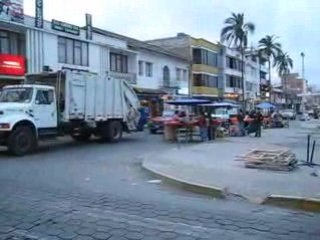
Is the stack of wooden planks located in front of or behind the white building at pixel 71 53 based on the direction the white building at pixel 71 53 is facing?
in front

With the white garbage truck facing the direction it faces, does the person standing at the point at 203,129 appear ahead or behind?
behind

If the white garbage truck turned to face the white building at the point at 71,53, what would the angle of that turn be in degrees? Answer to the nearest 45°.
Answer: approximately 135° to its right

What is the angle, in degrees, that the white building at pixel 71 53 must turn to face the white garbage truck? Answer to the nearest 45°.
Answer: approximately 45° to its right

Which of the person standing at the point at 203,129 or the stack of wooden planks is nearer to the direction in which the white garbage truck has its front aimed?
the stack of wooden planks

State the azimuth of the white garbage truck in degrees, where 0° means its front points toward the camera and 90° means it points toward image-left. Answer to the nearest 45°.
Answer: approximately 45°

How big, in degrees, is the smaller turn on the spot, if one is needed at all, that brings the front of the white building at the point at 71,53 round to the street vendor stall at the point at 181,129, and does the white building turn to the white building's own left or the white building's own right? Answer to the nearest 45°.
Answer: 0° — it already faces it

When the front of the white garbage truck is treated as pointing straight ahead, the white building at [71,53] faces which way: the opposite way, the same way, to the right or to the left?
to the left
